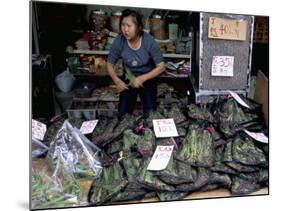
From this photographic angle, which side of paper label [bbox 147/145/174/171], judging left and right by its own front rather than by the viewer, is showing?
front

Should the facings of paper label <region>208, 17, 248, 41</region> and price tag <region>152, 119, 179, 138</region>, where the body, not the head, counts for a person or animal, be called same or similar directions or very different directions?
same or similar directions

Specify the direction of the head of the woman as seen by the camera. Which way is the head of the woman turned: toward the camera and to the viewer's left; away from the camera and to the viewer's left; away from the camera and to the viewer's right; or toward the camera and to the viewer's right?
toward the camera and to the viewer's left

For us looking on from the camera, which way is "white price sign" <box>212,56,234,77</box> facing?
facing the viewer

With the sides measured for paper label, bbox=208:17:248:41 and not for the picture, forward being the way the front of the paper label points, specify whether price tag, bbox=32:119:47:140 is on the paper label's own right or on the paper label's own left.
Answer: on the paper label's own right

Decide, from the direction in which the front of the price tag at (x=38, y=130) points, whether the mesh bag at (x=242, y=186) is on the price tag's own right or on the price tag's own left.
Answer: on the price tag's own left
